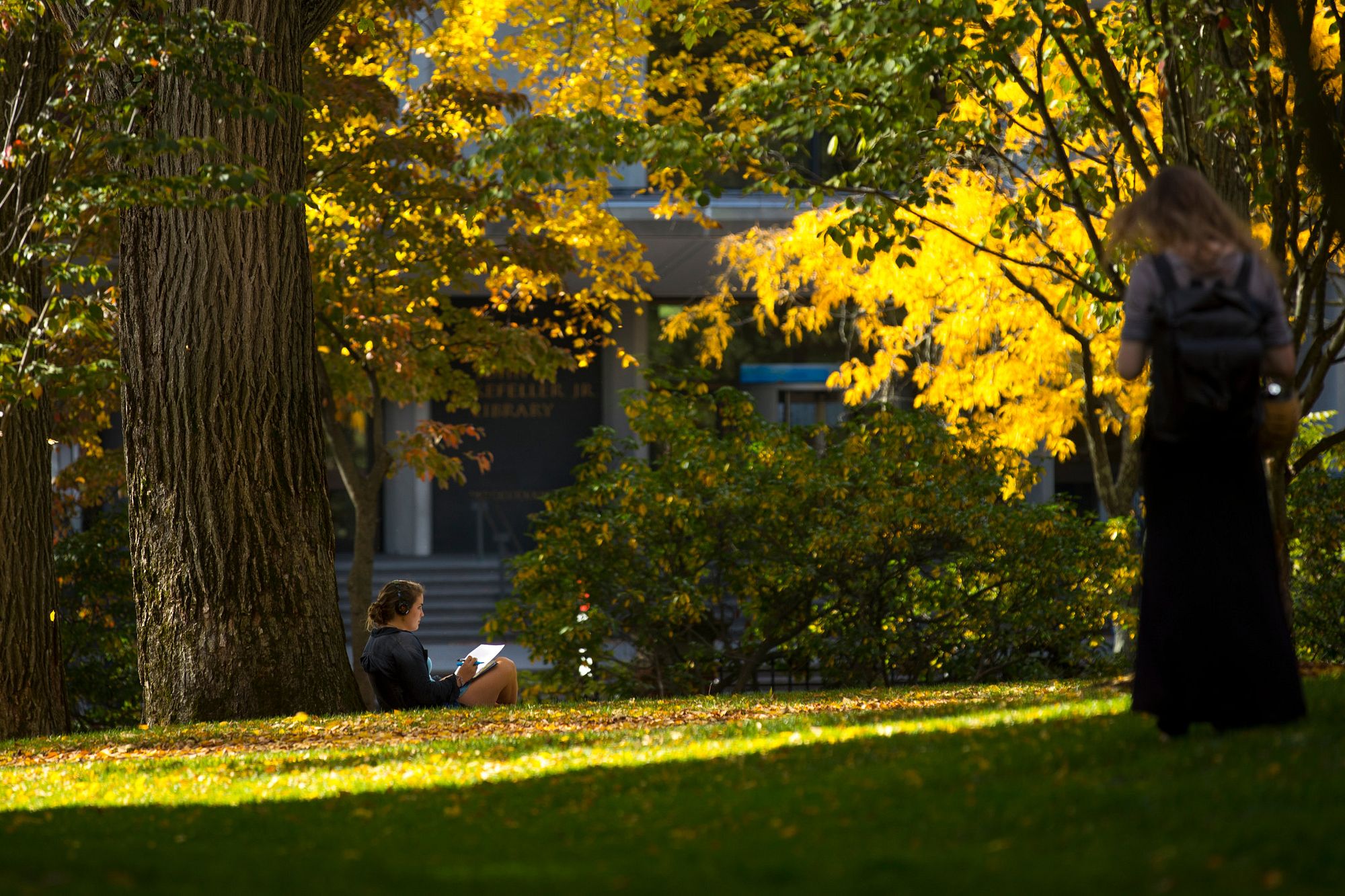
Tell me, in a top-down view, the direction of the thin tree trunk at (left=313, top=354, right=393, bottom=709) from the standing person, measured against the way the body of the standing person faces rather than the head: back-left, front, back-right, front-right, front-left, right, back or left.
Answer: front-left

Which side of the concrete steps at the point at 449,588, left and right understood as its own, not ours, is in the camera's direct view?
front

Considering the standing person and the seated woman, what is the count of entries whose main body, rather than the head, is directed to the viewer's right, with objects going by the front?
1

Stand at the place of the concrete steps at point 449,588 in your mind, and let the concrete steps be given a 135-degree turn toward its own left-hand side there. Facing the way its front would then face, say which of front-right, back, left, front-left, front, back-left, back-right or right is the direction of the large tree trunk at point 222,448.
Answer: back-right

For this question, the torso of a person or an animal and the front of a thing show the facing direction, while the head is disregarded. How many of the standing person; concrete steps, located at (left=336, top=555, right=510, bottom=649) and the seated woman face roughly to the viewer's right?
1

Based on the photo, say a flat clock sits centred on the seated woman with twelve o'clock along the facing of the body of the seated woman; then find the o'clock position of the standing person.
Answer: The standing person is roughly at 2 o'clock from the seated woman.

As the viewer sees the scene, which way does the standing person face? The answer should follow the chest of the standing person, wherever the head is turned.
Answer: away from the camera

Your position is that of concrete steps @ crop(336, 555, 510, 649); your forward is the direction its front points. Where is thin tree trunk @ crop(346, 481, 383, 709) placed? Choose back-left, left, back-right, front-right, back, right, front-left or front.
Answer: front

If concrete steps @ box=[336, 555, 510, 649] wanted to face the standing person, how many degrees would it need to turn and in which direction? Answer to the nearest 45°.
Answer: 0° — it already faces them

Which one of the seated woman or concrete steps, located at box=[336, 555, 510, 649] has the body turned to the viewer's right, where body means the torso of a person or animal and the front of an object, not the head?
the seated woman

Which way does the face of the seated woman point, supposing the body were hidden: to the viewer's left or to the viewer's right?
to the viewer's right

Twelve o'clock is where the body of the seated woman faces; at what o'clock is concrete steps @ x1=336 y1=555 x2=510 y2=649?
The concrete steps is roughly at 9 o'clock from the seated woman.

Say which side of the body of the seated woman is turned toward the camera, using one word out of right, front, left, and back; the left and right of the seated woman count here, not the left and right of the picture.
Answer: right

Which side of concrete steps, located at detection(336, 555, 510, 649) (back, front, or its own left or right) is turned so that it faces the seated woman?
front

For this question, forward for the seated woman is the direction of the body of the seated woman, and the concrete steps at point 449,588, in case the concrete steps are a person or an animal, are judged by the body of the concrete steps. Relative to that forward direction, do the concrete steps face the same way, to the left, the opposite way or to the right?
to the right

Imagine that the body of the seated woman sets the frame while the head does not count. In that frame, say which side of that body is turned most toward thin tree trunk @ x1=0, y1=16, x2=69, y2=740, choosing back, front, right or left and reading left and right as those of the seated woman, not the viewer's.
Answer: back
